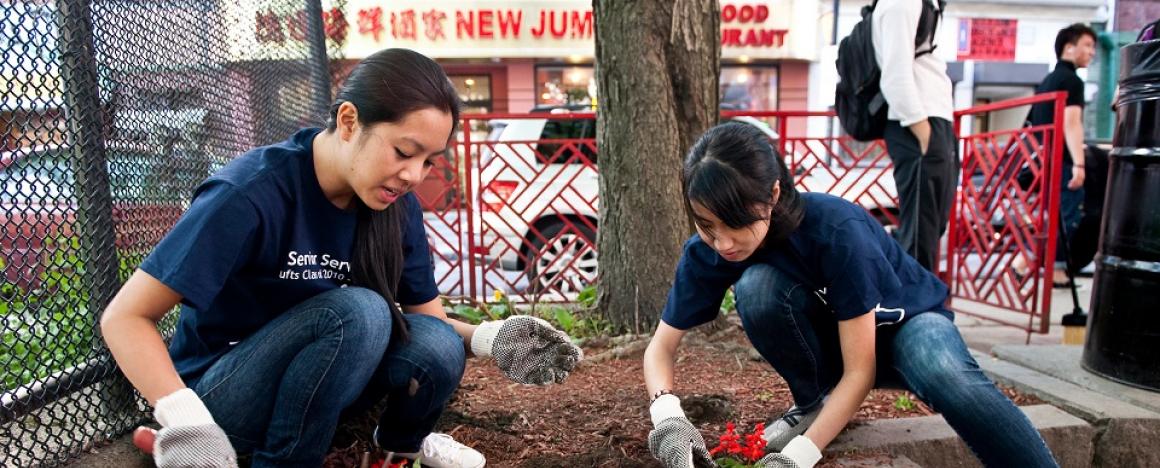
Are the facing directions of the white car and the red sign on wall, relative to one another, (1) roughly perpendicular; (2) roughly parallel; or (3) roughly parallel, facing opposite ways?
roughly perpendicular

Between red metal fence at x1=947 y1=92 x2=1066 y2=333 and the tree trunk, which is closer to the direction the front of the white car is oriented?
the red metal fence

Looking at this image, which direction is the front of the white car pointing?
to the viewer's right

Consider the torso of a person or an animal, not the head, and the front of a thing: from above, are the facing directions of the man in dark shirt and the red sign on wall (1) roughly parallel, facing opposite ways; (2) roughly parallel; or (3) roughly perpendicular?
roughly perpendicular

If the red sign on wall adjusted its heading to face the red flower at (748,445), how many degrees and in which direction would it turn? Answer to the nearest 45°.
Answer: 0° — it already faces it

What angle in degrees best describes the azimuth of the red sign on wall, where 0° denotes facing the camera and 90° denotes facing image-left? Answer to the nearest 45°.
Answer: approximately 0°
